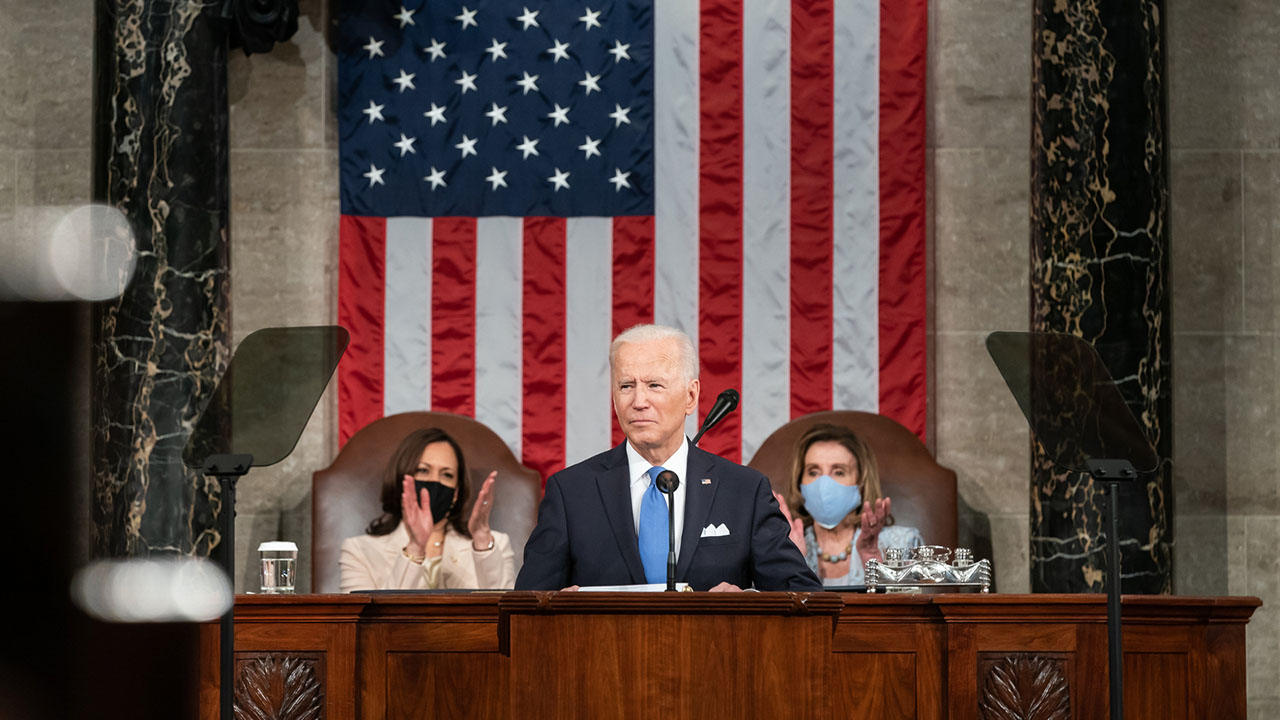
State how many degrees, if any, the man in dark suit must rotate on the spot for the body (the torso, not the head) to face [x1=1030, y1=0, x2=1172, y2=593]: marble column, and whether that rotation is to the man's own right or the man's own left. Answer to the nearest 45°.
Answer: approximately 135° to the man's own left

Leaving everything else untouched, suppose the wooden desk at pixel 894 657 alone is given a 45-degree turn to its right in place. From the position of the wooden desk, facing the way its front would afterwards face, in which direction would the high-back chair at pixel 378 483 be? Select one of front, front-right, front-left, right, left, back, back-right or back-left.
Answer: right

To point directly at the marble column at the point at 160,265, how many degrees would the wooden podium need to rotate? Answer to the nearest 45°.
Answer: approximately 135° to its right

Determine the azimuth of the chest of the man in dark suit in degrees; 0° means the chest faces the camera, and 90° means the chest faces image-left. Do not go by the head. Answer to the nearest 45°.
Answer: approximately 0°

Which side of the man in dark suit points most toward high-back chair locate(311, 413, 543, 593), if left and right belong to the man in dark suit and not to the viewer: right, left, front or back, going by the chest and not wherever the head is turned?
back

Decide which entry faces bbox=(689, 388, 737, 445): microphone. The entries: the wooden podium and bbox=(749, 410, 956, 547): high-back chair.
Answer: the high-back chair
